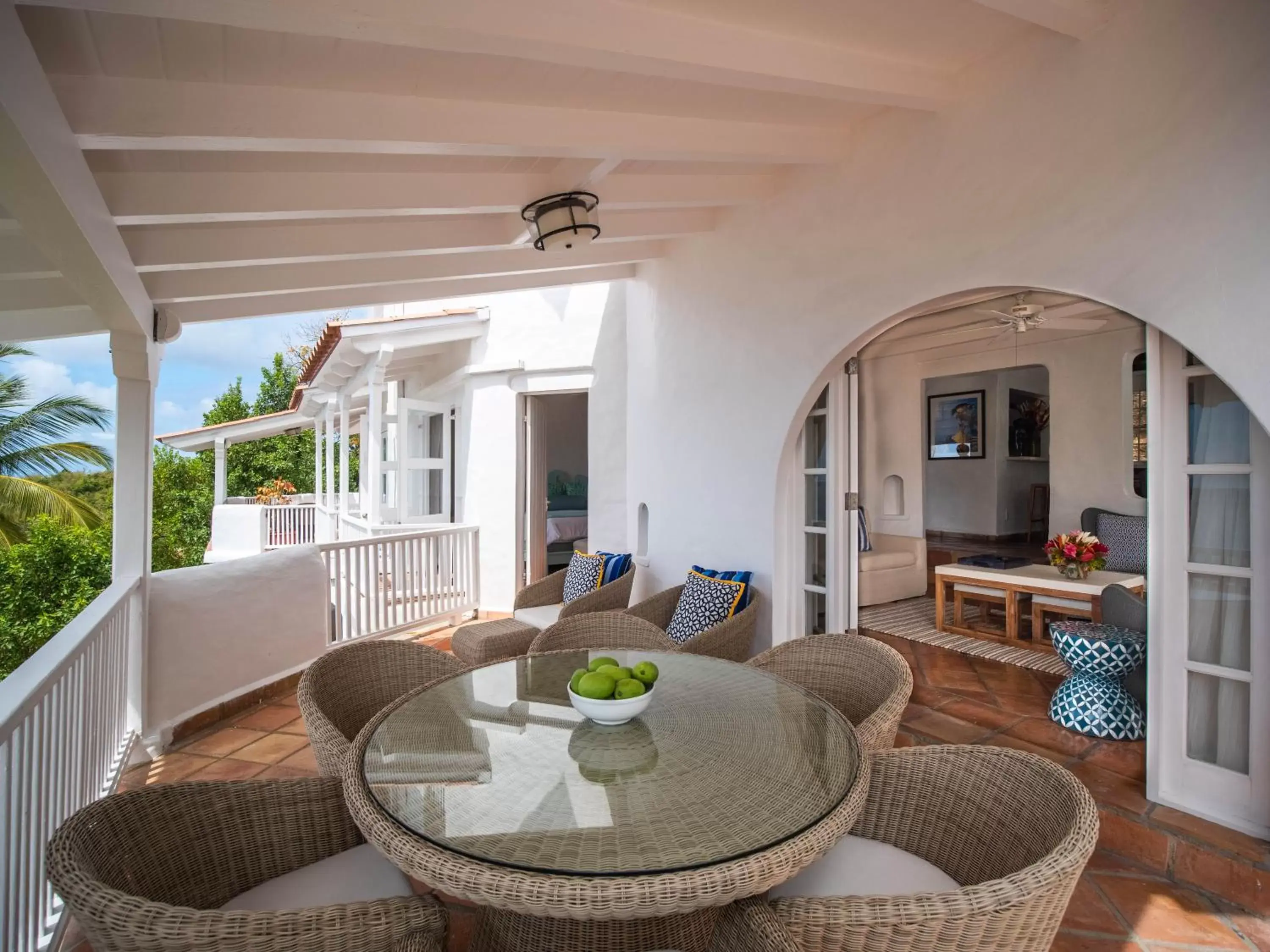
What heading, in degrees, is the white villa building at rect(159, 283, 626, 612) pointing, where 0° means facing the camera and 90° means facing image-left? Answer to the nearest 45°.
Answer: approximately 45°

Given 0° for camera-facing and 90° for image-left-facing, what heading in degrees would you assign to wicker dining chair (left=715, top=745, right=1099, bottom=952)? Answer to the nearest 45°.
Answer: approximately 90°

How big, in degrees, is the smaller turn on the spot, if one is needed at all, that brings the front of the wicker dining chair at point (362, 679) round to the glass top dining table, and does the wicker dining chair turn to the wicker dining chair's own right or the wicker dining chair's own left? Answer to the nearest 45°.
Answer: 0° — it already faces it

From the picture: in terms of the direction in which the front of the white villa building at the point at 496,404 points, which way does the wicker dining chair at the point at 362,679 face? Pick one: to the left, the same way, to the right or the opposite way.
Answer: to the left

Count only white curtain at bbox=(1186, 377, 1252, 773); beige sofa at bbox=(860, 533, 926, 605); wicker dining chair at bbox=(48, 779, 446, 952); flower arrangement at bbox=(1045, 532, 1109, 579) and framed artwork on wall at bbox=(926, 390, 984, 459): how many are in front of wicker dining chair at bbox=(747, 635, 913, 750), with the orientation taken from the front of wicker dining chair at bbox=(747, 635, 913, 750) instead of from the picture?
1

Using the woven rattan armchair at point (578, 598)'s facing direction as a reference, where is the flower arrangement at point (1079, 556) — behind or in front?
behind

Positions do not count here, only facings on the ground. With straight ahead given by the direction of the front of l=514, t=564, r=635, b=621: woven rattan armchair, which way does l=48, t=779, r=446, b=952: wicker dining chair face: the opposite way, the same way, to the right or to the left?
the opposite way

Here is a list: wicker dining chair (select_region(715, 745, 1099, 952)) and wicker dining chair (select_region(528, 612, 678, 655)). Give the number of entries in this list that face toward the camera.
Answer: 1

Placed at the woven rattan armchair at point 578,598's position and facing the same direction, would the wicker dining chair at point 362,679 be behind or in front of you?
in front

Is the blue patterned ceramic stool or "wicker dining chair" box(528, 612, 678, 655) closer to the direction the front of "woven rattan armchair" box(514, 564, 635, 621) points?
the wicker dining chair

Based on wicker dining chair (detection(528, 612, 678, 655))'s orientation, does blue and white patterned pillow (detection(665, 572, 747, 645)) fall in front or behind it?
behind

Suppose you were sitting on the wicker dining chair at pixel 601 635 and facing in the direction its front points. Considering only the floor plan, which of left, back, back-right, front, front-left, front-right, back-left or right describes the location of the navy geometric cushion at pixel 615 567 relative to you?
back

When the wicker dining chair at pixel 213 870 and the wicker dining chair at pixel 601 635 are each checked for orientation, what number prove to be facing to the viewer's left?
0

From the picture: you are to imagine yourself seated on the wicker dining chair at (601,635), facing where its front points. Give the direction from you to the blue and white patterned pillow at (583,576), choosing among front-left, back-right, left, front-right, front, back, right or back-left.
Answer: back

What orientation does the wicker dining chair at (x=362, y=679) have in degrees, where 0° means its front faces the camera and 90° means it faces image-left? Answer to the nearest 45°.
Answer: approximately 315°

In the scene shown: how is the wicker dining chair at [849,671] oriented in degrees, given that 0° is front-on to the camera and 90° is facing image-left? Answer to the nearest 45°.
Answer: approximately 45°

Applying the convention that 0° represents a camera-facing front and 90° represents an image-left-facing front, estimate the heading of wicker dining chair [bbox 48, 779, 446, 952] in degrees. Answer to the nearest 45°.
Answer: approximately 270°

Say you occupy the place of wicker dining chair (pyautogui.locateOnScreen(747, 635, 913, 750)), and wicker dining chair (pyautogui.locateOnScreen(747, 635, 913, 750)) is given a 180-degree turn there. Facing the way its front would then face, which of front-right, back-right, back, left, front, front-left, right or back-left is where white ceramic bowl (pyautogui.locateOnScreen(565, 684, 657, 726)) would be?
back

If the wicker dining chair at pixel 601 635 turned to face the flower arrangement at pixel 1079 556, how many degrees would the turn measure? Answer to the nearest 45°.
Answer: approximately 135° to its left

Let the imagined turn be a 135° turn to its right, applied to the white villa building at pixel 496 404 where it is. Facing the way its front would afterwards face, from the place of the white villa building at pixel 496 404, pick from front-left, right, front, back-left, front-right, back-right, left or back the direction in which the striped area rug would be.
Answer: back-right

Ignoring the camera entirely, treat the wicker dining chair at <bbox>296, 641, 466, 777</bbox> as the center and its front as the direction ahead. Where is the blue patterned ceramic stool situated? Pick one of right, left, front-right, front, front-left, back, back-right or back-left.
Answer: front-left
